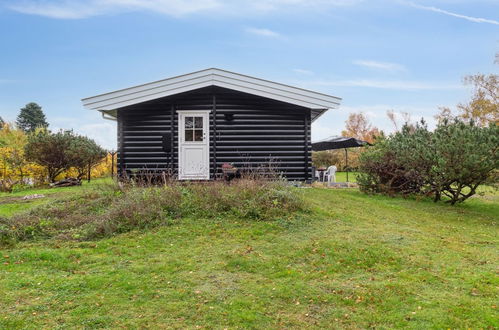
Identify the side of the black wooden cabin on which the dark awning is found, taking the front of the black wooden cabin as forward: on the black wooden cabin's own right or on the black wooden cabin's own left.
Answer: on the black wooden cabin's own left

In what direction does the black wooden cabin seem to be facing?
toward the camera

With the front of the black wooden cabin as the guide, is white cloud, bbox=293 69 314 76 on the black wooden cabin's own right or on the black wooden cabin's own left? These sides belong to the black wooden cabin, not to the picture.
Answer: on the black wooden cabin's own left

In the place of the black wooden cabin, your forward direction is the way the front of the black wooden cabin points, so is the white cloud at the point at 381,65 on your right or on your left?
on your left

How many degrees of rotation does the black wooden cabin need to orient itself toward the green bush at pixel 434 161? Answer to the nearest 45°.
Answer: approximately 90° to its left

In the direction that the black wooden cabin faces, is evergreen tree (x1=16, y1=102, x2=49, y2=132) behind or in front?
behind

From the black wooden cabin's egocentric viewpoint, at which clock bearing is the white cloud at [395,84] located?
The white cloud is roughly at 8 o'clock from the black wooden cabin.
